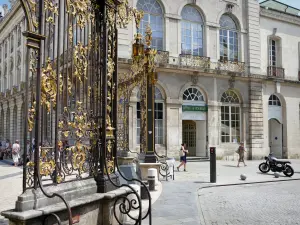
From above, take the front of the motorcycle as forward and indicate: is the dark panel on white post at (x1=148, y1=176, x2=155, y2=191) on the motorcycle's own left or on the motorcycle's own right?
on the motorcycle's own left

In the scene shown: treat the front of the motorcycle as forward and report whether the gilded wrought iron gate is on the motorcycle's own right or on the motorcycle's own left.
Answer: on the motorcycle's own left

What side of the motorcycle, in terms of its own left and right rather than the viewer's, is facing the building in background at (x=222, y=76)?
right

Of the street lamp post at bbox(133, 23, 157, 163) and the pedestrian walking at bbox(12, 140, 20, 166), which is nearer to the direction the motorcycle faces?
the pedestrian walking

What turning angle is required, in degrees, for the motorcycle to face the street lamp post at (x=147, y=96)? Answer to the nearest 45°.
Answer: approximately 45° to its left

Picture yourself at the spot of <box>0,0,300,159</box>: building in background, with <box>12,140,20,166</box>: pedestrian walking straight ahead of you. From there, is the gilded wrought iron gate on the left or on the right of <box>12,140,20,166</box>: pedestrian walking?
left

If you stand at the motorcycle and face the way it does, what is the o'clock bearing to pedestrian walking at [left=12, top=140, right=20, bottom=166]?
The pedestrian walking is roughly at 12 o'clock from the motorcycle.

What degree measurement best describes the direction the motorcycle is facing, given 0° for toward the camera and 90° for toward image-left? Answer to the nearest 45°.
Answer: approximately 90°

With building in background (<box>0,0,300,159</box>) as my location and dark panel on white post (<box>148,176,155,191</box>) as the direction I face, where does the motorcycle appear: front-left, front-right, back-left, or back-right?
front-left
